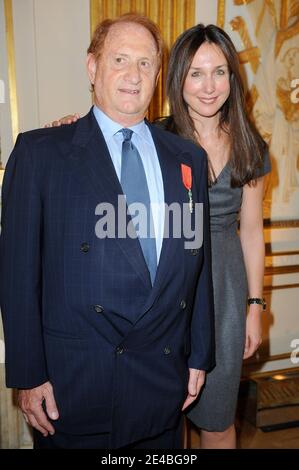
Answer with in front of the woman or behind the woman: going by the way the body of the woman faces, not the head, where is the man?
in front

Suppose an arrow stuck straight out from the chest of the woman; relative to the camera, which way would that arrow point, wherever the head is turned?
toward the camera

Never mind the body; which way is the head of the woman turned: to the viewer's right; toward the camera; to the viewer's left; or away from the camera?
toward the camera
